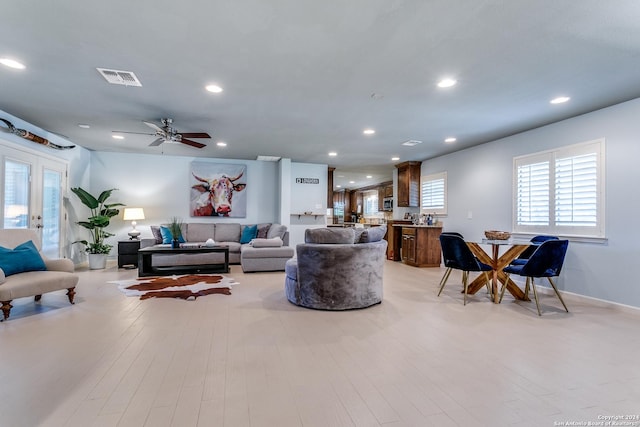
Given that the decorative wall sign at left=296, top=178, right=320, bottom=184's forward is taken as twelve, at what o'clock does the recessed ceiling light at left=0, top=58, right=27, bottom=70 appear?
The recessed ceiling light is roughly at 1 o'clock from the decorative wall sign.

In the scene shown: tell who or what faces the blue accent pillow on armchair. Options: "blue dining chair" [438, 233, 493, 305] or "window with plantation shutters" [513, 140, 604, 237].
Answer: the window with plantation shutters

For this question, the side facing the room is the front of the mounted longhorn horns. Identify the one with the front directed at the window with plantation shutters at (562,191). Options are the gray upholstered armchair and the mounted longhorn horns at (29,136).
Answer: the mounted longhorn horns

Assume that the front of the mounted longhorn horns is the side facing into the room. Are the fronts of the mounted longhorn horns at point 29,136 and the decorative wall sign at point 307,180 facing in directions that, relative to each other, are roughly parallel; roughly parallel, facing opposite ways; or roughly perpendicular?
roughly perpendicular

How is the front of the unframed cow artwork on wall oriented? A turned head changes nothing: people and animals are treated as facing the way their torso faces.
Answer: toward the camera

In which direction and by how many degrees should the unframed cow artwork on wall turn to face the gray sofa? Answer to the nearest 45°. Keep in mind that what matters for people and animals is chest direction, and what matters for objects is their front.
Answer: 0° — it already faces it

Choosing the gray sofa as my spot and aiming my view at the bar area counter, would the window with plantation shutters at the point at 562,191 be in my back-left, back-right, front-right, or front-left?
front-right

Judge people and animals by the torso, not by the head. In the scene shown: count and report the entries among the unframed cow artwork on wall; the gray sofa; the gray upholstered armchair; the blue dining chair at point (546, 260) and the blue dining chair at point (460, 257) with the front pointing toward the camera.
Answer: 2

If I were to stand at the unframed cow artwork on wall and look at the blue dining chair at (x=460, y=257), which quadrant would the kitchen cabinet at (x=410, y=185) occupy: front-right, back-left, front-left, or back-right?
front-left

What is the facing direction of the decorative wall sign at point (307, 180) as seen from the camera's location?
facing the viewer

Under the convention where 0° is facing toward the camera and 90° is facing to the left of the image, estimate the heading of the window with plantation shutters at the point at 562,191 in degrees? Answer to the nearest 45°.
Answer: approximately 45°

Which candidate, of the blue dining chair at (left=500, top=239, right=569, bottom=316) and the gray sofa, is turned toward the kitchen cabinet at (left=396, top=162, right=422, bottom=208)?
the blue dining chair

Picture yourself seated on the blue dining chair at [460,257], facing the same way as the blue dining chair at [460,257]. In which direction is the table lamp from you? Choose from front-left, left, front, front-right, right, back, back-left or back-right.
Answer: back-left

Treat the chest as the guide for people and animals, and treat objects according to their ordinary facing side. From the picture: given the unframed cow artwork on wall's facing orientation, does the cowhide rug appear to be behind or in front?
in front

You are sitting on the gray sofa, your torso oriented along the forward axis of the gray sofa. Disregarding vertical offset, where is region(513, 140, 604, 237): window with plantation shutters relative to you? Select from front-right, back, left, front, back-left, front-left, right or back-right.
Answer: front-left

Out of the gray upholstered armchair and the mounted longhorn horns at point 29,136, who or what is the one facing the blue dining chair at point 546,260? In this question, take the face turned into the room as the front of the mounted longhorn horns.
the mounted longhorn horns

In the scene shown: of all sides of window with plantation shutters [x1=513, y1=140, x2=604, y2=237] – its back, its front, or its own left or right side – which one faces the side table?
front

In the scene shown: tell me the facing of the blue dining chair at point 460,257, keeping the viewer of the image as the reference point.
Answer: facing away from the viewer and to the right of the viewer
